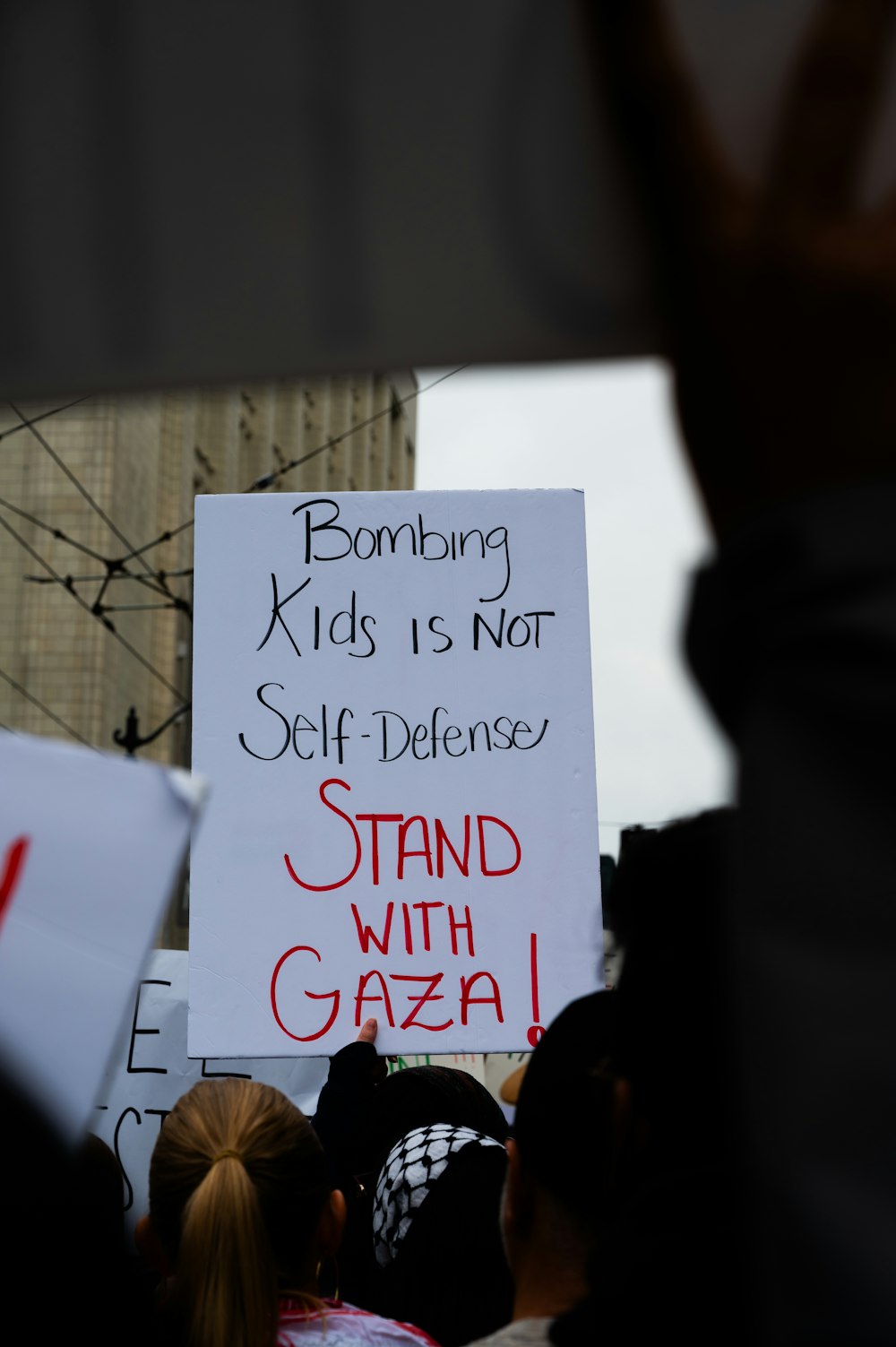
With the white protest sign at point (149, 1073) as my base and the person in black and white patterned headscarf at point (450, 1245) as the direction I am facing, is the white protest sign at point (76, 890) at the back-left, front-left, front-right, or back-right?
front-right

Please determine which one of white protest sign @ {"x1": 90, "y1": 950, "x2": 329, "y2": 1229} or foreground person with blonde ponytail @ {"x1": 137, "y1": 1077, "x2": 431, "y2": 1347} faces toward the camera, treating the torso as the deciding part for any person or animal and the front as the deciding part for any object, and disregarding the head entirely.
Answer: the white protest sign

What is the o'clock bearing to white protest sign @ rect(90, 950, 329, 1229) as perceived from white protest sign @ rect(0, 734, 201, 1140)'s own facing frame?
white protest sign @ rect(90, 950, 329, 1229) is roughly at 6 o'clock from white protest sign @ rect(0, 734, 201, 1140).

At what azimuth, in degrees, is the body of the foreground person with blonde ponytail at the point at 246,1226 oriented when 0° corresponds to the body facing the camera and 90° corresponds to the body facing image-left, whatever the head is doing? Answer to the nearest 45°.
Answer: approximately 180°

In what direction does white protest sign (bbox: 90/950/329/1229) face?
toward the camera

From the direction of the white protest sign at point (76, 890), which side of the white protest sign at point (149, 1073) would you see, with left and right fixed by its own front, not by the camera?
front

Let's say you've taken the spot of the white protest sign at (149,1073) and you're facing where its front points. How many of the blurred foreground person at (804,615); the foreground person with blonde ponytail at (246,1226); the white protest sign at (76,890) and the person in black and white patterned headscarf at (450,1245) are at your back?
0

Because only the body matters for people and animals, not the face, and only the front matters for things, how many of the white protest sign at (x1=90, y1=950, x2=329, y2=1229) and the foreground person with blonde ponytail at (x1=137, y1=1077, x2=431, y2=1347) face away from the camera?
1

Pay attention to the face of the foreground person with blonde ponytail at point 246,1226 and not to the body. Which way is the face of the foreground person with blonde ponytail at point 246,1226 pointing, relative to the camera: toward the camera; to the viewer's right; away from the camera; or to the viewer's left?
away from the camera

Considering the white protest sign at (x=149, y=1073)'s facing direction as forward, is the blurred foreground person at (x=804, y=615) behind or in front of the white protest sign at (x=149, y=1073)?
in front

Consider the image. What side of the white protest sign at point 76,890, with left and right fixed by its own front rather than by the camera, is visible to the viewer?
front

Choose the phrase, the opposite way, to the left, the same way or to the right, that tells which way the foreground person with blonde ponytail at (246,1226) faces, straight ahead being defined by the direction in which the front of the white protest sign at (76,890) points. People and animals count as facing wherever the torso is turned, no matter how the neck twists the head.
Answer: the opposite way

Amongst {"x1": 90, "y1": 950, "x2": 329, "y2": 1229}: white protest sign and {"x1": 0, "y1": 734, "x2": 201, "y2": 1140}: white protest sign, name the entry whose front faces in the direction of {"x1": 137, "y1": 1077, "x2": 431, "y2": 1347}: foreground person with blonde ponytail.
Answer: {"x1": 90, "y1": 950, "x2": 329, "y2": 1229}: white protest sign

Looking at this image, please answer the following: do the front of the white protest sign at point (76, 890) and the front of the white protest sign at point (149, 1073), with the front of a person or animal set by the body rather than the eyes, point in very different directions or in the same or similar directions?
same or similar directions
